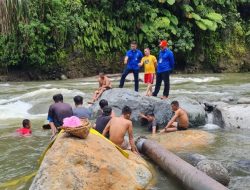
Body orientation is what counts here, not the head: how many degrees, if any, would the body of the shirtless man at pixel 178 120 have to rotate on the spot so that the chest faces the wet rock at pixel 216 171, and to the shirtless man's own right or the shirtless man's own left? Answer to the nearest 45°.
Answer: approximately 90° to the shirtless man's own left

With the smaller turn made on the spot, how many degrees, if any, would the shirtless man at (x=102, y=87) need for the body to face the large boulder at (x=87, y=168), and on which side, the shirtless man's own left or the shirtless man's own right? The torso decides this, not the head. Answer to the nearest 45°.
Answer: approximately 45° to the shirtless man's own left

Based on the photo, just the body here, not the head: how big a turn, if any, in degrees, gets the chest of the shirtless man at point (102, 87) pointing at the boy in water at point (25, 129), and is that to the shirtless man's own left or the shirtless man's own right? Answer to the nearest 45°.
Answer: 0° — they already face them

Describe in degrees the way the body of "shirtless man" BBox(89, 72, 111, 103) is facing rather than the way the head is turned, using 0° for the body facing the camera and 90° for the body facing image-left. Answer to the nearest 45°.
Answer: approximately 45°

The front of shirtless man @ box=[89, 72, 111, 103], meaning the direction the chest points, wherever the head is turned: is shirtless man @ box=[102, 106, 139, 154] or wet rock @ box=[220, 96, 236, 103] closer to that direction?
the shirtless man

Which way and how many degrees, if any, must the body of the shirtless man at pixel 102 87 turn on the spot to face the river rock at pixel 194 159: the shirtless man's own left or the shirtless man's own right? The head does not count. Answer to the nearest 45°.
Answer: approximately 45° to the shirtless man's own left

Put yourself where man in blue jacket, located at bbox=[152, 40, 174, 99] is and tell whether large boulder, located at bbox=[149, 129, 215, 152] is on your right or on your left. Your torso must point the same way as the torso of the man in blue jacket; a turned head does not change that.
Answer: on your left

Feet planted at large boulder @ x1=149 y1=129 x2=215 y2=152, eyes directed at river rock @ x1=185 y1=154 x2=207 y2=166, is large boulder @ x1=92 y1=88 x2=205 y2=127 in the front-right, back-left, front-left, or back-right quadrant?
back-right
